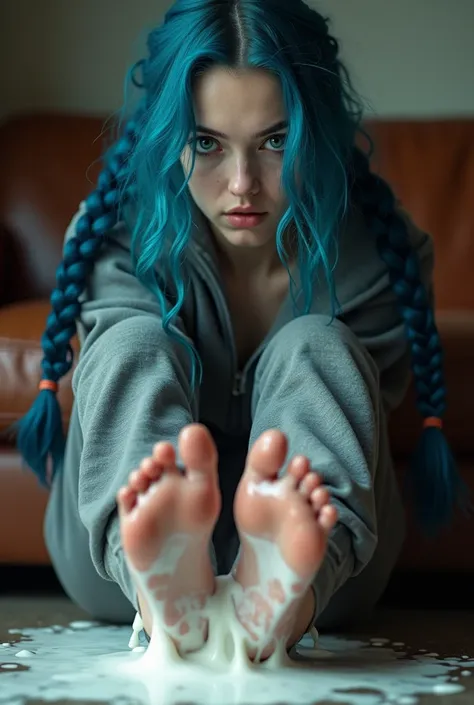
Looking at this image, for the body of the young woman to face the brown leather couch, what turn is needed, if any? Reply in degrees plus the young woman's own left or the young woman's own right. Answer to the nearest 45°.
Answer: approximately 180°

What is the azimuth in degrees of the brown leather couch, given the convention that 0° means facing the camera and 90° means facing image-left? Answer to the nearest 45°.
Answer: approximately 0°

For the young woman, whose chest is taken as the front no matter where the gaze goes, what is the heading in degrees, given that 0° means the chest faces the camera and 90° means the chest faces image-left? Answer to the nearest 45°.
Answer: approximately 0°

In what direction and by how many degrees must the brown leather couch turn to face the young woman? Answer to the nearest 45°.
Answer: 0° — it already faces them

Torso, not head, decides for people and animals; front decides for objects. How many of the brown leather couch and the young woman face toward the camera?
2
